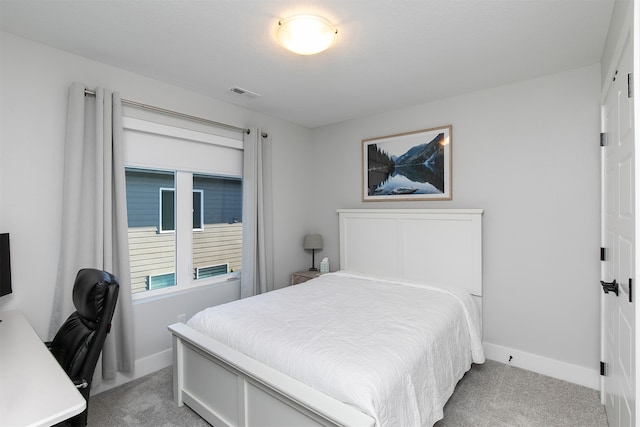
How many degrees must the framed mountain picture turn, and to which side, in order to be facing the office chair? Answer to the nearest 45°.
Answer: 0° — it already faces it

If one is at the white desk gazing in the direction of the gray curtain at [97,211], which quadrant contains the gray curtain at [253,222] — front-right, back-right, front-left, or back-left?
front-right

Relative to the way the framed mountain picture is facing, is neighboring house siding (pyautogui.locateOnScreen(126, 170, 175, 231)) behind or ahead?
ahead

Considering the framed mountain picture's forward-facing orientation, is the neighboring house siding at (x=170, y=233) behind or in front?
in front

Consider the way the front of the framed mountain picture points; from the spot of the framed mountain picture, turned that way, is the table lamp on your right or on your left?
on your right

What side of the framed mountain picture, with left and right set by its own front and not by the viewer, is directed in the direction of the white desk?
front

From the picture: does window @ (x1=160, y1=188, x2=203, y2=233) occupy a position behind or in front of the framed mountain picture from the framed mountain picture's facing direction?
in front

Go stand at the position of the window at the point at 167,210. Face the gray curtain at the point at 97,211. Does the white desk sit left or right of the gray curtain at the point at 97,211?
left

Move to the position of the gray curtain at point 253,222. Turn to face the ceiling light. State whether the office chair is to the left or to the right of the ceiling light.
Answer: right

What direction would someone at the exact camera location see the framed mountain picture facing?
facing the viewer and to the left of the viewer
